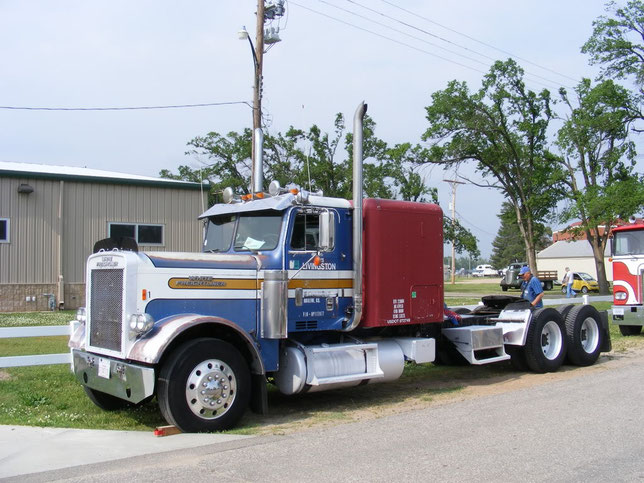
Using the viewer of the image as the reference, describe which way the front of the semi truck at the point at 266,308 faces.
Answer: facing the viewer and to the left of the viewer

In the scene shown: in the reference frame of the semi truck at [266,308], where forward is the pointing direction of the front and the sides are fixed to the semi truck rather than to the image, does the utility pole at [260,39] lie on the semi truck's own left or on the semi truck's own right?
on the semi truck's own right

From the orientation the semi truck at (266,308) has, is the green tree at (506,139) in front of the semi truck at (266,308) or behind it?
behind

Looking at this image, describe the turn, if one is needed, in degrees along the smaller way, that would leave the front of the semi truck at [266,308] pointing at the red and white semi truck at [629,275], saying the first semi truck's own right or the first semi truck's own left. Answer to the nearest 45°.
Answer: approximately 180°

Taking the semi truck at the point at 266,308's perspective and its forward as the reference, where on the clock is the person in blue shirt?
The person in blue shirt is roughly at 6 o'clock from the semi truck.

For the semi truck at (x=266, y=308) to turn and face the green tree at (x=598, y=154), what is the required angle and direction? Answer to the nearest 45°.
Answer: approximately 180°

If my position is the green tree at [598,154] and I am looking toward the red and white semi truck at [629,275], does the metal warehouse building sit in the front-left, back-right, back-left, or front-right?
front-right

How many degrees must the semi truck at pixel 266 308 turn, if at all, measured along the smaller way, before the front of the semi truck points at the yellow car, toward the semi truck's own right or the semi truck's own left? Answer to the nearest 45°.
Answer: approximately 180°
